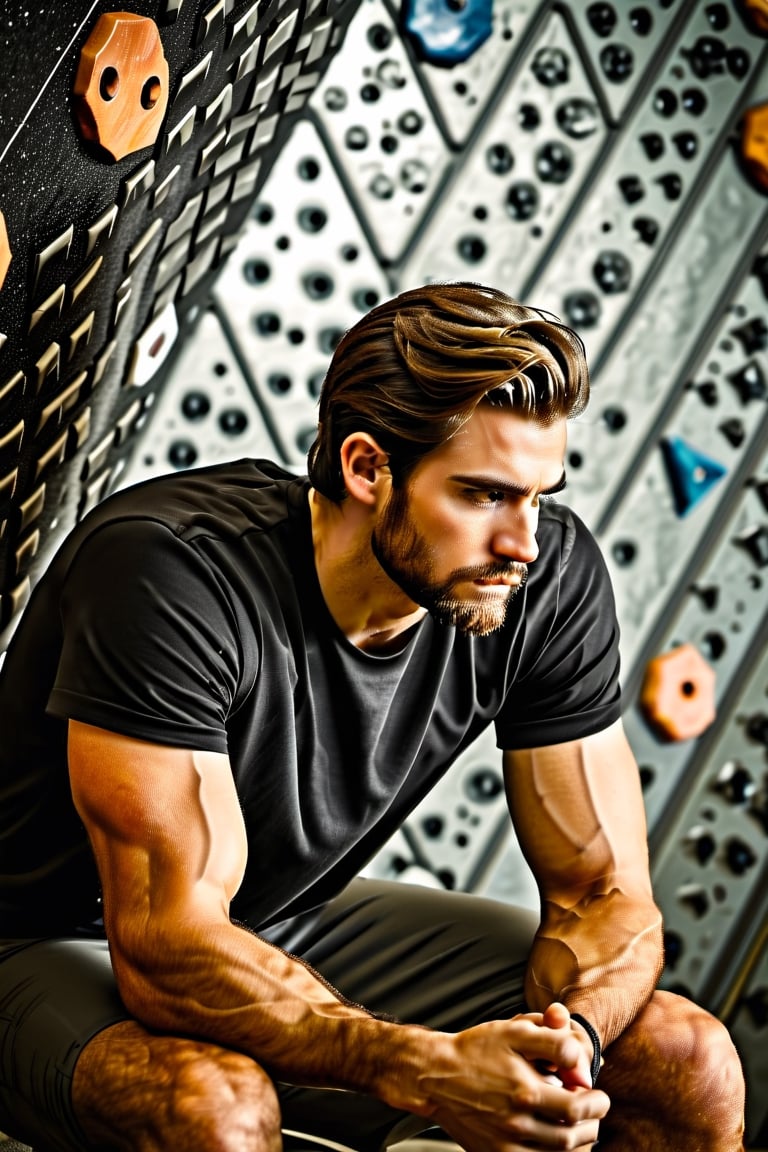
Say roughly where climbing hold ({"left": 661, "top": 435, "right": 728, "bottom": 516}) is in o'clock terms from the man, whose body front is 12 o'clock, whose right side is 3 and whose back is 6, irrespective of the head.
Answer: The climbing hold is roughly at 8 o'clock from the man.

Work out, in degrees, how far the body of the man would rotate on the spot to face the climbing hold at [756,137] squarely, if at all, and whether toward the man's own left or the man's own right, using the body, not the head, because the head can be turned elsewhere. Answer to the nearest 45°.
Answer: approximately 135° to the man's own left

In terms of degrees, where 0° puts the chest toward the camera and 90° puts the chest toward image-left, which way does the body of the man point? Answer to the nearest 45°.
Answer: approximately 315°

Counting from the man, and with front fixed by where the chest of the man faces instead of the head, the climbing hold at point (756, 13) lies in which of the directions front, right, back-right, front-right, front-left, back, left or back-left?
back-left

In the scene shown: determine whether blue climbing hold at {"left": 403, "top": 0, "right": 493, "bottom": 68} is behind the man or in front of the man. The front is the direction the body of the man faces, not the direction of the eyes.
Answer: behind
